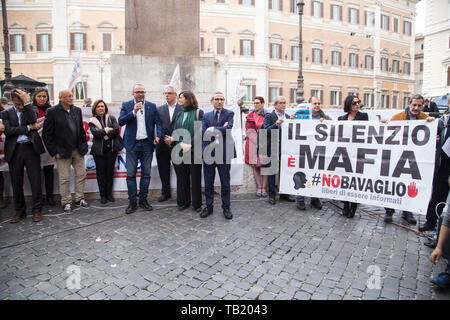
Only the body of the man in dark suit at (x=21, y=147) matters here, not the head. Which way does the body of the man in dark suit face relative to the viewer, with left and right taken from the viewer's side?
facing the viewer

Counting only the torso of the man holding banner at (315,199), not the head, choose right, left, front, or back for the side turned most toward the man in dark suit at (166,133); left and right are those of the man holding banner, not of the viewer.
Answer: right

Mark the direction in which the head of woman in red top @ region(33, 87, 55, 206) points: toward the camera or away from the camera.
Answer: toward the camera

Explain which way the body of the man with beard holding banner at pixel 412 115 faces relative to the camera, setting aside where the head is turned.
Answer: toward the camera

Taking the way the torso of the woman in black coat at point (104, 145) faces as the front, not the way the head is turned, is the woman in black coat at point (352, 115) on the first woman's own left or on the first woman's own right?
on the first woman's own left

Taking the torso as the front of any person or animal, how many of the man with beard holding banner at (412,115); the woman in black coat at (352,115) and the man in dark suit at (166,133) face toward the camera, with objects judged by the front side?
3

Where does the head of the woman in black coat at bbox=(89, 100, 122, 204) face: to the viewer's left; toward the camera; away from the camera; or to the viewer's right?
toward the camera

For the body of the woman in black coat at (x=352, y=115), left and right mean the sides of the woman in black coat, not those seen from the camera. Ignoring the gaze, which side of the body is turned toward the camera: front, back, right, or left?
front

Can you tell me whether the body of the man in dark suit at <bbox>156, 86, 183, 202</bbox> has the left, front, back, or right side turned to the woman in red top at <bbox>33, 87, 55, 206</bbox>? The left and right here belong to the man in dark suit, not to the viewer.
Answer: right

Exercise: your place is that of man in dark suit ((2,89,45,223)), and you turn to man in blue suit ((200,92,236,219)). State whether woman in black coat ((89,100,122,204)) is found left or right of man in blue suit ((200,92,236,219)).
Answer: left

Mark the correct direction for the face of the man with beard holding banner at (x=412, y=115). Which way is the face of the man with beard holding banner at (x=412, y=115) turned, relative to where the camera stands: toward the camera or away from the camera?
toward the camera

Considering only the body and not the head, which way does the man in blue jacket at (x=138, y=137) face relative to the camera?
toward the camera

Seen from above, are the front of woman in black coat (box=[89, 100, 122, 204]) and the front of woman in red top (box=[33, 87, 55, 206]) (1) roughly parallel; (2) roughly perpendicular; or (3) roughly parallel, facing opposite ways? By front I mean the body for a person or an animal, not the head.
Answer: roughly parallel

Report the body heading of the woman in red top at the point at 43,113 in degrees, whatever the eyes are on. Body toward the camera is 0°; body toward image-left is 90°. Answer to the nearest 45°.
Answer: approximately 0°

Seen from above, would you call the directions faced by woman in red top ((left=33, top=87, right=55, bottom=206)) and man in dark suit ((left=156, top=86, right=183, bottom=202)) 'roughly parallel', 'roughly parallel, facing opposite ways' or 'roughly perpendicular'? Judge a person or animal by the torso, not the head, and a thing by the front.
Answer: roughly parallel

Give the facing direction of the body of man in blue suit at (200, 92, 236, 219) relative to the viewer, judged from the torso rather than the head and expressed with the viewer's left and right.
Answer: facing the viewer
